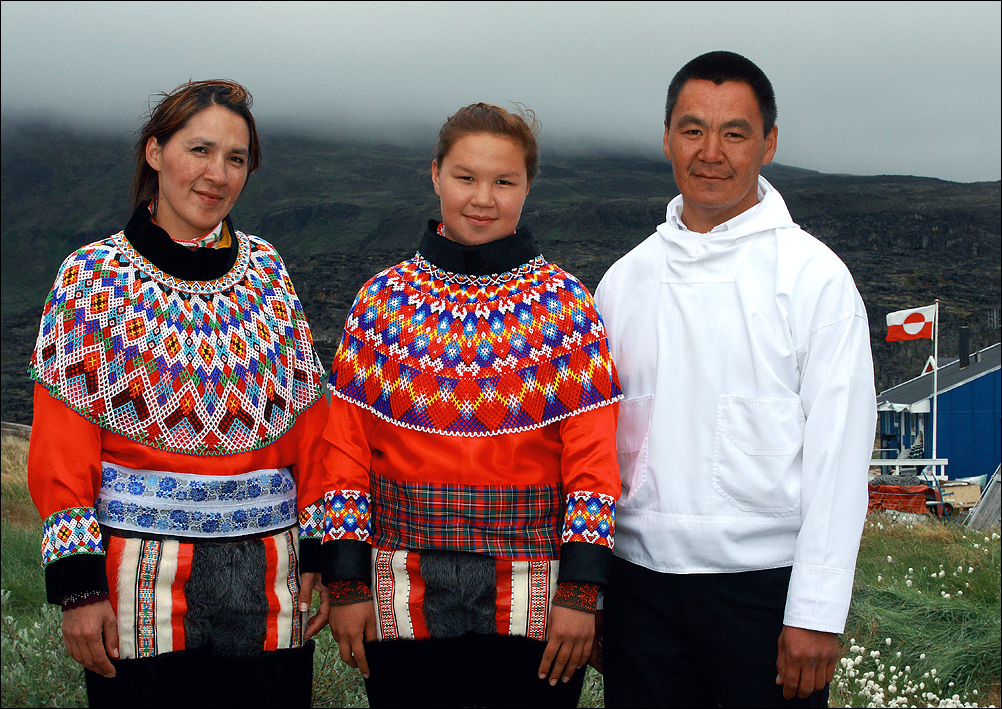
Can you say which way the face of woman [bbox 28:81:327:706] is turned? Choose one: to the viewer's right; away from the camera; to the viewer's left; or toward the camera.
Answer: toward the camera

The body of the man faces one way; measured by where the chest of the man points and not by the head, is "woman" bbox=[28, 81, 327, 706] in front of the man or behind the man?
in front

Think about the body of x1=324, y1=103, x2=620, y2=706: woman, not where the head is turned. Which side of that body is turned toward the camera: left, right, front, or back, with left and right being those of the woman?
front

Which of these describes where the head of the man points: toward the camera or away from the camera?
toward the camera

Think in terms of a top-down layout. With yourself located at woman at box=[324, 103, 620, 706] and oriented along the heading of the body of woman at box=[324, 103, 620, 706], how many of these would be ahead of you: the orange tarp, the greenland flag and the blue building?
0

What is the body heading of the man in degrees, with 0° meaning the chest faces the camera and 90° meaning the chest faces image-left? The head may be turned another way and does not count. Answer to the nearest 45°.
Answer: approximately 45°

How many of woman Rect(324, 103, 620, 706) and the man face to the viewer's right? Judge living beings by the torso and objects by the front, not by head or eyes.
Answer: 0

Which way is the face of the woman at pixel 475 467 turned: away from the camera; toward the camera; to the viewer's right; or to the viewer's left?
toward the camera
